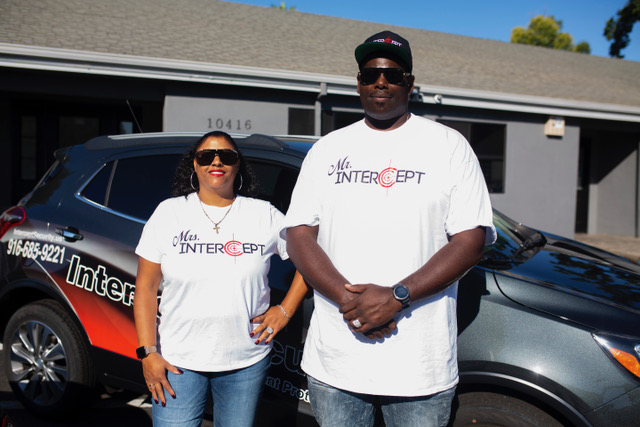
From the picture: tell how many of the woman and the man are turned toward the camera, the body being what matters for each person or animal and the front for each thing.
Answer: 2

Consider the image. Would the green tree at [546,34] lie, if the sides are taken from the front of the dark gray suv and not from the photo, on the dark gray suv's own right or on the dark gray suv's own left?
on the dark gray suv's own left

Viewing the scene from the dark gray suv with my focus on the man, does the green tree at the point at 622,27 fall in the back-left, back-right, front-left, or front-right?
back-left

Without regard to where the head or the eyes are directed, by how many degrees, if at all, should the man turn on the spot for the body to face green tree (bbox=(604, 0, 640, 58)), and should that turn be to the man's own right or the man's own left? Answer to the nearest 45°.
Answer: approximately 135° to the man's own left

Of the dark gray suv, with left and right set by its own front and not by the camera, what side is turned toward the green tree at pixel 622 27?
left

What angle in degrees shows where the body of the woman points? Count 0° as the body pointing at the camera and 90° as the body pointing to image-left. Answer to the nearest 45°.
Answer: approximately 0°

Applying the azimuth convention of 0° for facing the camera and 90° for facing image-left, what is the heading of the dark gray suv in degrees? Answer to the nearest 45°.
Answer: approximately 315°
